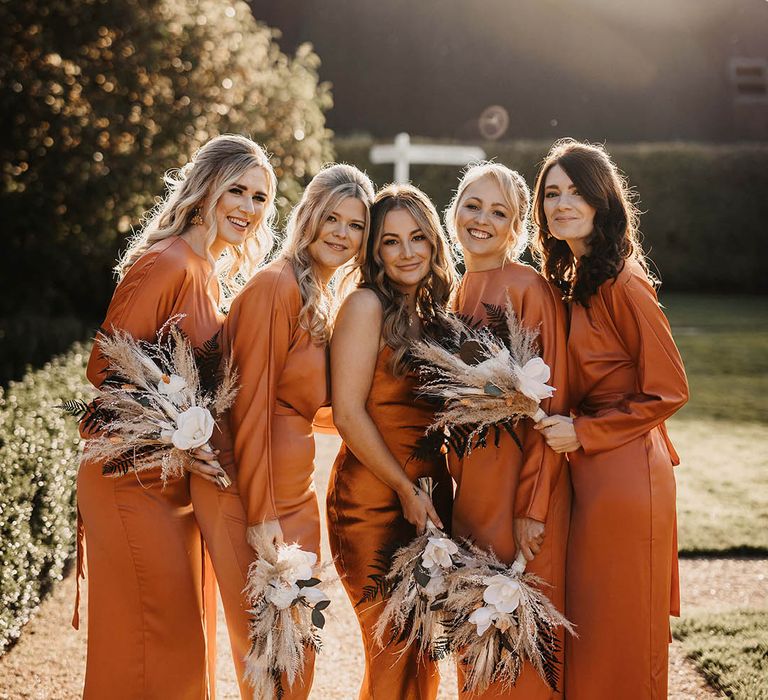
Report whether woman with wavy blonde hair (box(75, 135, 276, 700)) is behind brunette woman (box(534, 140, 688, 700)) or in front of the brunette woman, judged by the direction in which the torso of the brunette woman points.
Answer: in front

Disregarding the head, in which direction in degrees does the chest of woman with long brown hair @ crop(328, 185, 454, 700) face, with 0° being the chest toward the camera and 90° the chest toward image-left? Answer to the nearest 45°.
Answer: approximately 315°

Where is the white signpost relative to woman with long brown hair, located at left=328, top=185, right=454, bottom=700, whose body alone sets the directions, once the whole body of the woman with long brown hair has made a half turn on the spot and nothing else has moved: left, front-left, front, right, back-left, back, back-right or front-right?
front-right

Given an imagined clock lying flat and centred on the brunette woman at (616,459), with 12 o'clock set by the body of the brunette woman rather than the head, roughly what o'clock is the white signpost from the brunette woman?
The white signpost is roughly at 4 o'clock from the brunette woman.

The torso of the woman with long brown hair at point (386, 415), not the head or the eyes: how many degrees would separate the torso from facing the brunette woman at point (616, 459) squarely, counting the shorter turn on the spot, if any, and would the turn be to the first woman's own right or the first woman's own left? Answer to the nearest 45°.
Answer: approximately 45° to the first woman's own left

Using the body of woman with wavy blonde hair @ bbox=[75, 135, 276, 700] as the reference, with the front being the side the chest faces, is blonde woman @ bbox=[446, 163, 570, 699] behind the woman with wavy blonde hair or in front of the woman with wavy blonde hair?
in front

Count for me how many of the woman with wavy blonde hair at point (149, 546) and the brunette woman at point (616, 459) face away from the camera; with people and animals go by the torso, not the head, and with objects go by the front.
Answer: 0

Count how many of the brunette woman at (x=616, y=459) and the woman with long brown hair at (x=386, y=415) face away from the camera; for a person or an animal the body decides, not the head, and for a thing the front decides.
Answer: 0

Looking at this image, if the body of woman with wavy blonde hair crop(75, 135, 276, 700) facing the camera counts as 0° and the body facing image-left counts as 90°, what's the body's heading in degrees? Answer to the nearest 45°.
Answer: approximately 315°
